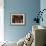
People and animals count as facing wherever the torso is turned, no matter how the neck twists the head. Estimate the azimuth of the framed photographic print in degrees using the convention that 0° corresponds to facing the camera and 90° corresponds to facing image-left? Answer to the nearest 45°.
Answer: approximately 0°
